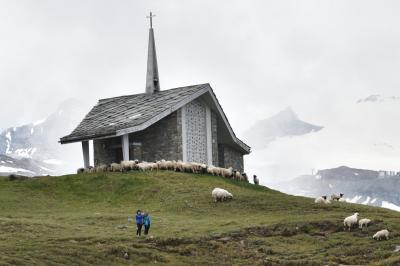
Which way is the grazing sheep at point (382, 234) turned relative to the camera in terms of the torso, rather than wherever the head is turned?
to the viewer's left

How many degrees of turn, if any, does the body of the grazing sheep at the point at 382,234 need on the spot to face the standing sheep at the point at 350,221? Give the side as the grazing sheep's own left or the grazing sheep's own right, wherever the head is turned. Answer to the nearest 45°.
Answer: approximately 45° to the grazing sheep's own right

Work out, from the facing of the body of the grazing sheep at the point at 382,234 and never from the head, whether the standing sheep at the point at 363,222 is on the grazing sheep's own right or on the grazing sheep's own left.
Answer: on the grazing sheep's own right
